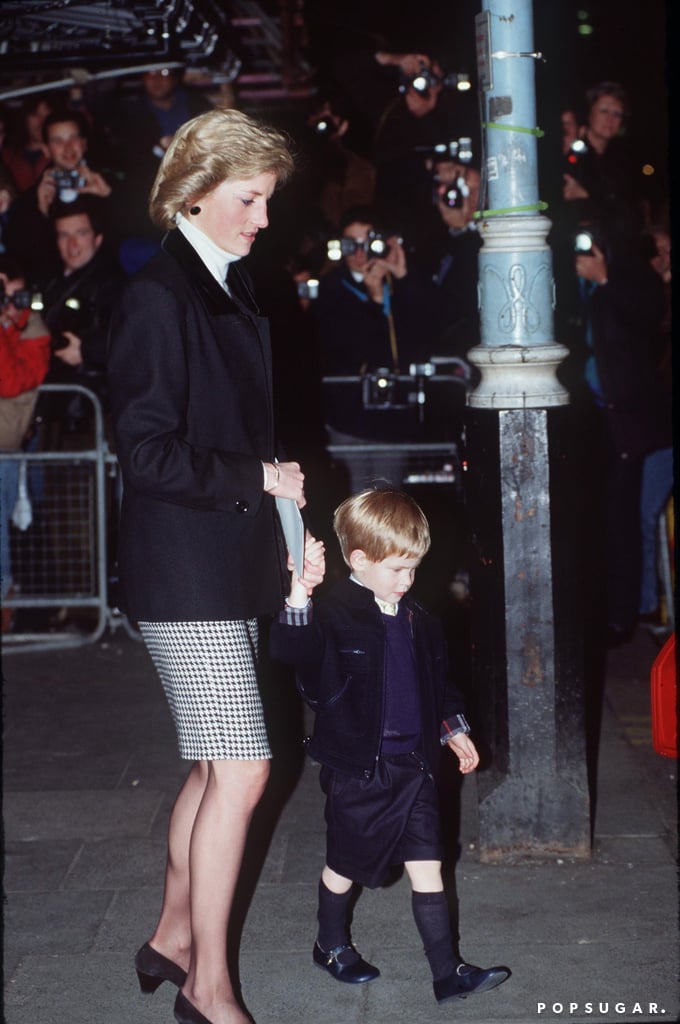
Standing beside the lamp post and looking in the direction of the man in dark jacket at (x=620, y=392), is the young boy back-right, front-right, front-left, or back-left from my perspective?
back-left

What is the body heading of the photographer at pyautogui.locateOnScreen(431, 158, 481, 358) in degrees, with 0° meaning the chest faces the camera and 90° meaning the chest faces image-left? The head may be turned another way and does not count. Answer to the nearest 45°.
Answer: approximately 0°

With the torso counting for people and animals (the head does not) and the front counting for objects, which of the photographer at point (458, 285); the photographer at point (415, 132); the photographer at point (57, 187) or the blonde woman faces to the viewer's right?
the blonde woman

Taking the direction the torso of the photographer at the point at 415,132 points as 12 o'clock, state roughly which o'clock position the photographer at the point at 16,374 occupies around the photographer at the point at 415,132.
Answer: the photographer at the point at 16,374 is roughly at 2 o'clock from the photographer at the point at 415,132.

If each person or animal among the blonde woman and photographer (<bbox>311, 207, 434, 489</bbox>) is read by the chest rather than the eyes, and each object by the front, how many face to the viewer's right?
1

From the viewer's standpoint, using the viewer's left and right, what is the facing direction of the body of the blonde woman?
facing to the right of the viewer

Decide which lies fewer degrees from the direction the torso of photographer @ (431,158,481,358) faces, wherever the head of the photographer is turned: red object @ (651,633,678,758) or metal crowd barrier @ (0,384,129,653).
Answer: the red object

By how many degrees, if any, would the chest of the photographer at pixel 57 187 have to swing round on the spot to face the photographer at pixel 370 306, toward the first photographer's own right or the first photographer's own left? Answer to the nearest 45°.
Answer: approximately 45° to the first photographer's own left

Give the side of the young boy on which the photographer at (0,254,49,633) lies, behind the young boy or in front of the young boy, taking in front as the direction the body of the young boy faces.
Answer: behind

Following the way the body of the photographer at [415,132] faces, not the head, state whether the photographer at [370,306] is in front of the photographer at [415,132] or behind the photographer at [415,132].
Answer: in front

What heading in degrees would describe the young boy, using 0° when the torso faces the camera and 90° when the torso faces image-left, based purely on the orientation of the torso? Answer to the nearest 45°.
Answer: approximately 315°

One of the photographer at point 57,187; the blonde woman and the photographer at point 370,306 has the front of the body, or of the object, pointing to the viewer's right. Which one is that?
the blonde woman

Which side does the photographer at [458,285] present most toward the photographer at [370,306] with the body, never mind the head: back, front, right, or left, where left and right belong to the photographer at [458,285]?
right
